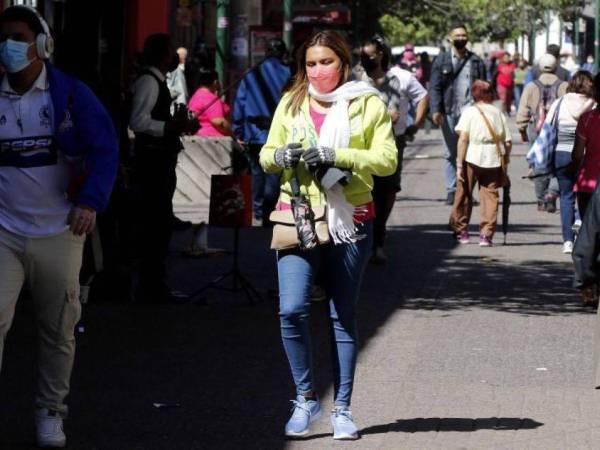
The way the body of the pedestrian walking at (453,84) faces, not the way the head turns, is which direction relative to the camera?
toward the camera

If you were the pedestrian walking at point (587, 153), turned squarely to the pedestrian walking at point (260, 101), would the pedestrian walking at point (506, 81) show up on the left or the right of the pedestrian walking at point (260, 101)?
right

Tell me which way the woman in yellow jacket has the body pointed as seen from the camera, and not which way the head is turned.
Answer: toward the camera

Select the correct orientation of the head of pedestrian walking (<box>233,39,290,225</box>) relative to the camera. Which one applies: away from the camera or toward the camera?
away from the camera

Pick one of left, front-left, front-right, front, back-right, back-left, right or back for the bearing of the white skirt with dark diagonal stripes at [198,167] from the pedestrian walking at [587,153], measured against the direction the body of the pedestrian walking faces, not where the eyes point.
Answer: front-left

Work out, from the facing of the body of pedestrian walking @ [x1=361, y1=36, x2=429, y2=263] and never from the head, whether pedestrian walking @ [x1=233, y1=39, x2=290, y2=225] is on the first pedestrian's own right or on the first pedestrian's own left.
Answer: on the first pedestrian's own right

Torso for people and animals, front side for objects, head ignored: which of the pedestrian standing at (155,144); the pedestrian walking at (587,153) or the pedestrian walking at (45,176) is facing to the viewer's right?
the pedestrian standing at (155,144)

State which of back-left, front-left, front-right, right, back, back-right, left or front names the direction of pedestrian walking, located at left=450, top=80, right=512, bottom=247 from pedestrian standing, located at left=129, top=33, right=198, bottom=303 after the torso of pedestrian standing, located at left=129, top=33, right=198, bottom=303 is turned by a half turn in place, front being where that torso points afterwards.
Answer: back-right

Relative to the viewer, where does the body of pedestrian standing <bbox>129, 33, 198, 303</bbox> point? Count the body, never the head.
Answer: to the viewer's right

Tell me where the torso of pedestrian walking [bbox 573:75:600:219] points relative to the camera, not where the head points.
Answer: away from the camera

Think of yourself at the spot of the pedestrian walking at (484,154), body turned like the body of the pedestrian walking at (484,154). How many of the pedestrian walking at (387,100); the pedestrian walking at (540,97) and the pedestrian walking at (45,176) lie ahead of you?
1

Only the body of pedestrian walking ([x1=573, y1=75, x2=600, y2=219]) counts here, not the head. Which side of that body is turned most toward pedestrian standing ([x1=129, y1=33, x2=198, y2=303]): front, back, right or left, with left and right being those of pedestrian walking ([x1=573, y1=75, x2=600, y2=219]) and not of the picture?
left
